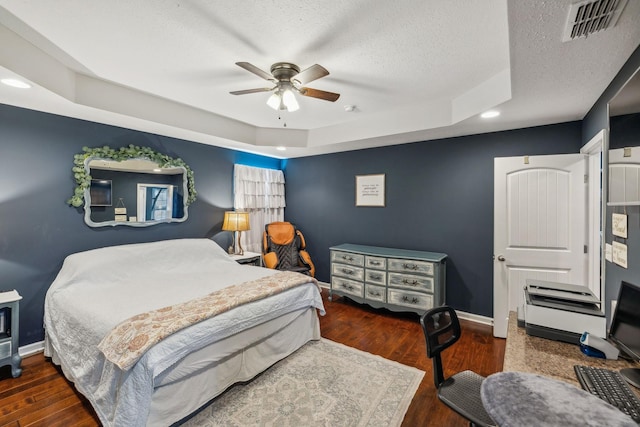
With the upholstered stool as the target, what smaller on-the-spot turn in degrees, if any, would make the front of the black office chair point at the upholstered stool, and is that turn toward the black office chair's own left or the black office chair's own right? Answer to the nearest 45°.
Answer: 0° — it already faces it

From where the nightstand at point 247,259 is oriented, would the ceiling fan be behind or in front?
in front

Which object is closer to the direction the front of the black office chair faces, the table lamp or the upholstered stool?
the upholstered stool

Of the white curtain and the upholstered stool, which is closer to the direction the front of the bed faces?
the upholstered stool

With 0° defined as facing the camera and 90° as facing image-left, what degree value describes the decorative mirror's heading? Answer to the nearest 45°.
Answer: approximately 315°

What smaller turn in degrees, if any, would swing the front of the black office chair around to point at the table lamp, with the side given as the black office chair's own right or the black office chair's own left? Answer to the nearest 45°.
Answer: approximately 180°

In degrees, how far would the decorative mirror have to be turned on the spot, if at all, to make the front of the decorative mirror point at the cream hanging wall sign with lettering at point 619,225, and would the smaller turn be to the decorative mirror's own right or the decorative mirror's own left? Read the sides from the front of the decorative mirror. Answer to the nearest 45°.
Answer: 0° — it already faces it

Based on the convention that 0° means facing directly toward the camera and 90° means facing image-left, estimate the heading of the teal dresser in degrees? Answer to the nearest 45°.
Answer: approximately 45°

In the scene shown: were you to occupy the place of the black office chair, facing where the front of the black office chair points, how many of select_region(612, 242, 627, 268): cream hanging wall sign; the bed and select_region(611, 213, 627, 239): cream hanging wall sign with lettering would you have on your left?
2

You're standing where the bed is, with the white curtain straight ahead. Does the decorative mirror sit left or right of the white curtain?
left

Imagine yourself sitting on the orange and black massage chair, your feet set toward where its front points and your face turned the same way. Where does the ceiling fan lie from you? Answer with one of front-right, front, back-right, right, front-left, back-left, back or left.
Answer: front-right

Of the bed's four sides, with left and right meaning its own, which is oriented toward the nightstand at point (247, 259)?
left
